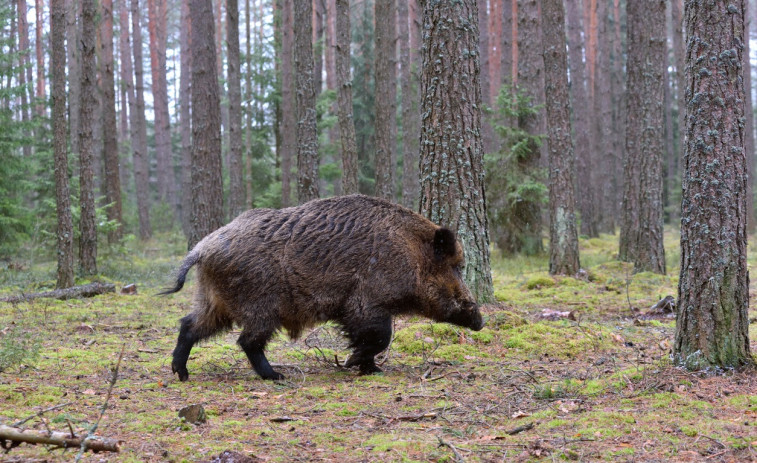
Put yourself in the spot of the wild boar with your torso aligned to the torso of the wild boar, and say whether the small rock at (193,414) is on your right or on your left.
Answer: on your right

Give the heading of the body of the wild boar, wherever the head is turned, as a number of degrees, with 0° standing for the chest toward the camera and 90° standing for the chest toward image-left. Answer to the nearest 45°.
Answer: approximately 270°

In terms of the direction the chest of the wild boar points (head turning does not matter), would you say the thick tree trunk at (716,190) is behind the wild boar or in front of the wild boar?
in front

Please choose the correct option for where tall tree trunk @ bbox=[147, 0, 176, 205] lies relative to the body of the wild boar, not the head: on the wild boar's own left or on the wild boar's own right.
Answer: on the wild boar's own left

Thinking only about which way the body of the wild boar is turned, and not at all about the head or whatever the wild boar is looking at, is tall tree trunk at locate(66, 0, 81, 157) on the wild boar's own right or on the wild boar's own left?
on the wild boar's own left

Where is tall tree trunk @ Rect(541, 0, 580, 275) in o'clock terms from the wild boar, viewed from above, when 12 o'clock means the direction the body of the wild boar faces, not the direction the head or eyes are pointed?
The tall tree trunk is roughly at 10 o'clock from the wild boar.

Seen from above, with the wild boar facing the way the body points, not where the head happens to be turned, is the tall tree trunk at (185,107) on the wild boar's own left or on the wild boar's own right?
on the wild boar's own left

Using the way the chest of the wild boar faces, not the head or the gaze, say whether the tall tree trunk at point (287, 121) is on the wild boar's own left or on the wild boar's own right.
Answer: on the wild boar's own left

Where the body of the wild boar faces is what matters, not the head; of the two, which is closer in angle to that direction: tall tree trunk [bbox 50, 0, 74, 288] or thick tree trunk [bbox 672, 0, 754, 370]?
the thick tree trunk
